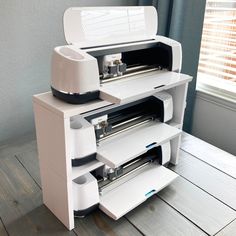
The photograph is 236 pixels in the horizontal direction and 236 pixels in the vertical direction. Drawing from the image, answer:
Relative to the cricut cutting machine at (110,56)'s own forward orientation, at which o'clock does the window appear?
The window is roughly at 9 o'clock from the cricut cutting machine.

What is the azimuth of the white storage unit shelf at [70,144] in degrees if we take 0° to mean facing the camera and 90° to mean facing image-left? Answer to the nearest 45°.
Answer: approximately 315°

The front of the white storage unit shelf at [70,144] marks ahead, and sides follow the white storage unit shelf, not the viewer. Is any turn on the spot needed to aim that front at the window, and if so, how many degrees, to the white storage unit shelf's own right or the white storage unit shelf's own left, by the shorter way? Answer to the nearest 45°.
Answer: approximately 90° to the white storage unit shelf's own left
